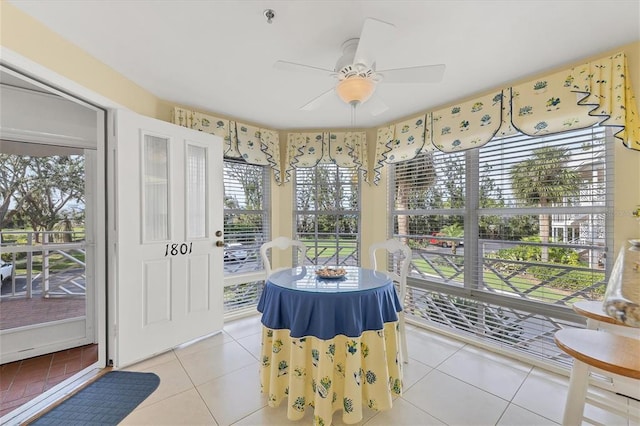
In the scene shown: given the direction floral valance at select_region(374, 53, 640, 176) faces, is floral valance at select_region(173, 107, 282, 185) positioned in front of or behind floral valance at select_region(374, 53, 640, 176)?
in front

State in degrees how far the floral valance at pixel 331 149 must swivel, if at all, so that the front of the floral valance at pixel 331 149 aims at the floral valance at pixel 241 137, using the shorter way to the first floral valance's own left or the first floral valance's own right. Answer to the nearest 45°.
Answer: approximately 90° to the first floral valance's own right

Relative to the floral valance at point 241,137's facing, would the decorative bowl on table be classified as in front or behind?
in front

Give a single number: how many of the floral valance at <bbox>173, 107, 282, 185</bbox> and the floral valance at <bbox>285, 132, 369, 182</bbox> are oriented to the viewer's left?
0

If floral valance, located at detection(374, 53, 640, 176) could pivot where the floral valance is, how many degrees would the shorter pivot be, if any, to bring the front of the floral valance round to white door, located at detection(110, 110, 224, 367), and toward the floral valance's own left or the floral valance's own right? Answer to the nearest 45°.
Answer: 0° — it already faces it

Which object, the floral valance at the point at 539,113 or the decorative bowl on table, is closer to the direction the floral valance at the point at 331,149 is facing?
the decorative bowl on table

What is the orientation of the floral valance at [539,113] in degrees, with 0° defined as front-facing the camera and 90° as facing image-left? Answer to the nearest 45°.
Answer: approximately 45°

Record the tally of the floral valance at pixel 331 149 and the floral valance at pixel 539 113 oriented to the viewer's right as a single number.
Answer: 0

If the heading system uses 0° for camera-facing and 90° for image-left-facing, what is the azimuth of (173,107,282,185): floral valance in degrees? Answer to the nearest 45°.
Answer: approximately 315°

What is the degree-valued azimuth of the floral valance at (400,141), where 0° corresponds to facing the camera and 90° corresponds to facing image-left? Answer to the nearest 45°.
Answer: approximately 45°
